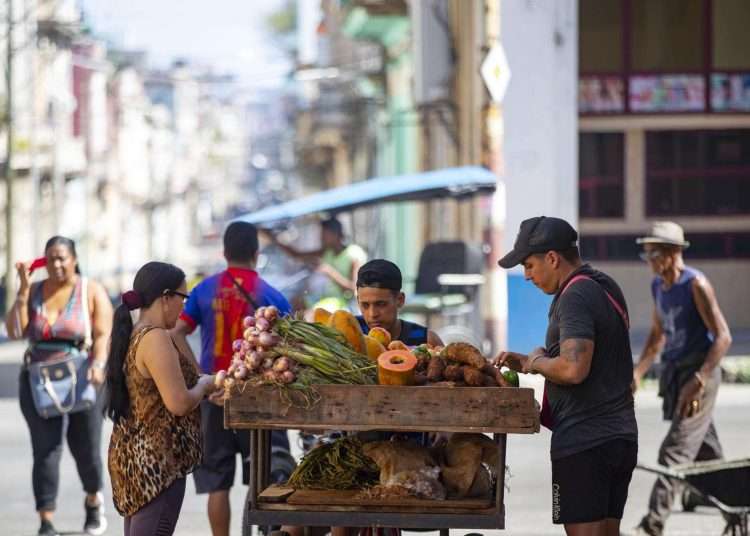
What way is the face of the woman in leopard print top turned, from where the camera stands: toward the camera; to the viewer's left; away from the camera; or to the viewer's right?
to the viewer's right

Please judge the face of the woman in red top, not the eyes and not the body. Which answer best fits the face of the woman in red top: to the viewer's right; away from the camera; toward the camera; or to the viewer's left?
toward the camera

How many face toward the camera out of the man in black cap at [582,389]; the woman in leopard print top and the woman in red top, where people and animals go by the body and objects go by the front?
1

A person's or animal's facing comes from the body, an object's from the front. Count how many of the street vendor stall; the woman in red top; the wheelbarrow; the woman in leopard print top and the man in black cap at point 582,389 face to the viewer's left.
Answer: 1

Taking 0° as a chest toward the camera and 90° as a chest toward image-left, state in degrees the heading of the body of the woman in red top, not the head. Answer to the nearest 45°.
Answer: approximately 0°

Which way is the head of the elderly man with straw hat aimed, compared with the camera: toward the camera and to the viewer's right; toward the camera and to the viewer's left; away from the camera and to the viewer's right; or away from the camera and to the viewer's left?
toward the camera and to the viewer's left

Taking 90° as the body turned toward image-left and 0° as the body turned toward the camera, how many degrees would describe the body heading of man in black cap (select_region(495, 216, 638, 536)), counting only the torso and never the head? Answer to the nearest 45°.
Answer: approximately 90°

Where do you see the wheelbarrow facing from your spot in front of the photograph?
facing to the right of the viewer

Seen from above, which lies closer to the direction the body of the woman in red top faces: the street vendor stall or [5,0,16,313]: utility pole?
the street vendor stall

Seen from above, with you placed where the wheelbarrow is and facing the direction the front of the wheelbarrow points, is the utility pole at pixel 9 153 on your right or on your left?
on your left

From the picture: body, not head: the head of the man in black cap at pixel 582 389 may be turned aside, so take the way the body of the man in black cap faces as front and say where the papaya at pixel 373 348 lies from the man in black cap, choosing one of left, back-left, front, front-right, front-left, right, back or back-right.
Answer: front

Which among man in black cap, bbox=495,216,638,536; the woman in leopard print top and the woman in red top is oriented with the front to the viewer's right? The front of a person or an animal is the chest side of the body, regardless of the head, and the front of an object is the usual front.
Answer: the woman in leopard print top

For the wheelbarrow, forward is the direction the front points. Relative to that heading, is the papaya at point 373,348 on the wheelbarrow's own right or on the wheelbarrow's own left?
on the wheelbarrow's own right

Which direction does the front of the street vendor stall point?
toward the camera

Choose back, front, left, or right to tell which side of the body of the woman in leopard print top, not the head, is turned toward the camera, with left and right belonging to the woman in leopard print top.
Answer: right

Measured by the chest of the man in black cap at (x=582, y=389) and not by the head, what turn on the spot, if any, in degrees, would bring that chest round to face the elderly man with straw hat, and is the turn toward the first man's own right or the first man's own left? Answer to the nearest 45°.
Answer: approximately 90° to the first man's own right

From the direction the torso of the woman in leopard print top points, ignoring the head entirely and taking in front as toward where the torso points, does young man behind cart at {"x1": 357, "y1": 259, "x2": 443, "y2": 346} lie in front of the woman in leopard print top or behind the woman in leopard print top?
in front
